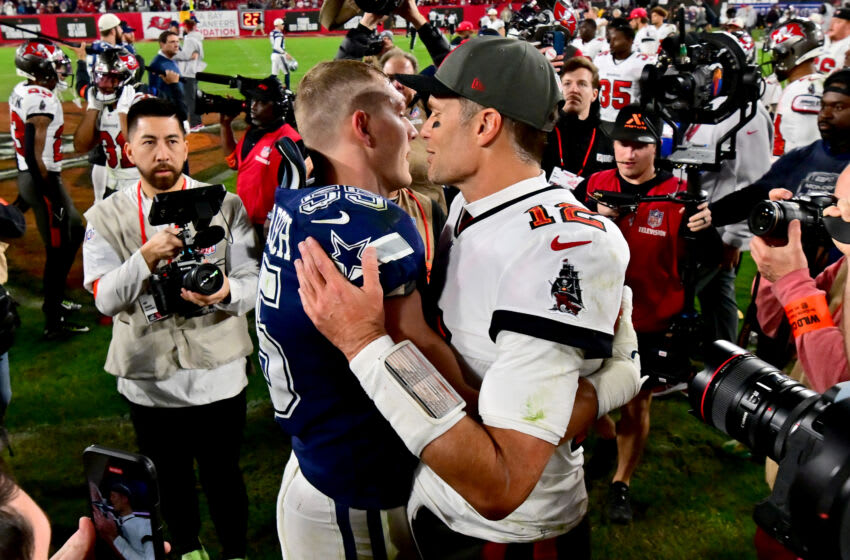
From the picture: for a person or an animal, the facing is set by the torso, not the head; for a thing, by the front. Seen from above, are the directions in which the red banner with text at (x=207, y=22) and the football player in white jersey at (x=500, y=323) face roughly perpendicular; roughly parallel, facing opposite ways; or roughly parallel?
roughly perpendicular

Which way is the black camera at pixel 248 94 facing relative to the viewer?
to the viewer's left

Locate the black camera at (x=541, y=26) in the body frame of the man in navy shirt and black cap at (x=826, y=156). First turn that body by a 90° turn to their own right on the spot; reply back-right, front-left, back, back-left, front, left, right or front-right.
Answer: front

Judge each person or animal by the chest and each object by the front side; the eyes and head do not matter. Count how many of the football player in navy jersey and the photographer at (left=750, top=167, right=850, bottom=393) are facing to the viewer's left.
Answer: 1

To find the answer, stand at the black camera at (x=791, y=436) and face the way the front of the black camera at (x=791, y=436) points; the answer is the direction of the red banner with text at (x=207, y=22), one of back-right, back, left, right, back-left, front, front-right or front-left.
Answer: front

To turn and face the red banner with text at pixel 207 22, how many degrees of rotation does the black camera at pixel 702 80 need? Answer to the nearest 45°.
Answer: approximately 90° to its right

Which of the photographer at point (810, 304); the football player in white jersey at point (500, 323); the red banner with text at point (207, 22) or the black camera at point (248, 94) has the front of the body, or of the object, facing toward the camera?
the red banner with text

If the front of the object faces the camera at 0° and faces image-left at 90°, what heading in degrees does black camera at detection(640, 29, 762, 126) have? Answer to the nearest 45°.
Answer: approximately 45°

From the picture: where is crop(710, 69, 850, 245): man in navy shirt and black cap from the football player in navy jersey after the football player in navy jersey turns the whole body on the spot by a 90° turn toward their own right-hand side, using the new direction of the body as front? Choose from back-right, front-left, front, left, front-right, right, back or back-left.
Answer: left

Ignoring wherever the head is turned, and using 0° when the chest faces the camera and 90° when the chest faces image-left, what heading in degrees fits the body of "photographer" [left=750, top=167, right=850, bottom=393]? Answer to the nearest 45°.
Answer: approximately 90°

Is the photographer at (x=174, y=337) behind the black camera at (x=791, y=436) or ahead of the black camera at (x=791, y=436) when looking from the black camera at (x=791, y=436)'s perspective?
ahead

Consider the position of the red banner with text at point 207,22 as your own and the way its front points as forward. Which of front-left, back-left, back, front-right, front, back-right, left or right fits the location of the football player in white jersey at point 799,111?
front
